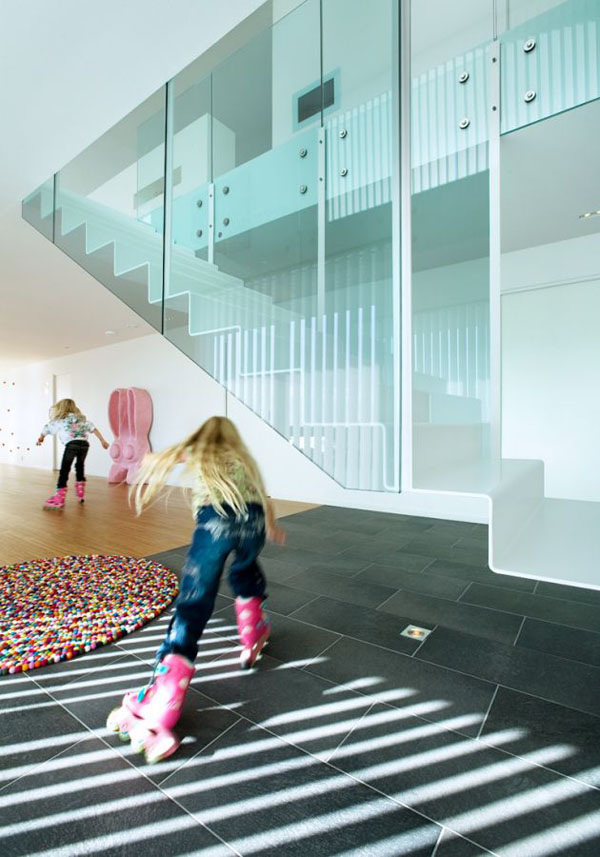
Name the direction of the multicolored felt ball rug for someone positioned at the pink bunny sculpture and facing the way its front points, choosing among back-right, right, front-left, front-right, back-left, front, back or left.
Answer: front-left

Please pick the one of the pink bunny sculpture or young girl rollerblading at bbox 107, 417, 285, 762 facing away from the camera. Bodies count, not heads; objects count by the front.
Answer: the young girl rollerblading

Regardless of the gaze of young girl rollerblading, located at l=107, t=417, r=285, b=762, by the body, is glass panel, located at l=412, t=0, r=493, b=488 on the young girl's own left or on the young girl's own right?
on the young girl's own right

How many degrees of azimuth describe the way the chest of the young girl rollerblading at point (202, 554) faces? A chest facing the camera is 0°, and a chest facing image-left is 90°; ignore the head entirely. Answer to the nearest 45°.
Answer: approximately 180°

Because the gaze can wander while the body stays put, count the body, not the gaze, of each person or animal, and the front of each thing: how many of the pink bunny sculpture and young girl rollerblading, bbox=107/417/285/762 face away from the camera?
1

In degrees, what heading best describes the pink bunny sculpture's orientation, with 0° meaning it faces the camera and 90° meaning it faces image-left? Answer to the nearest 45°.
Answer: approximately 45°

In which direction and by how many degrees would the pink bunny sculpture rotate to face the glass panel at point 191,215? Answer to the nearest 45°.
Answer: approximately 45° to its left

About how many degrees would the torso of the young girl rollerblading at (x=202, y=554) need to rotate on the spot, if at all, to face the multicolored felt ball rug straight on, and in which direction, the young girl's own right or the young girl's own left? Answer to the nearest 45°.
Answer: approximately 45° to the young girl's own left
